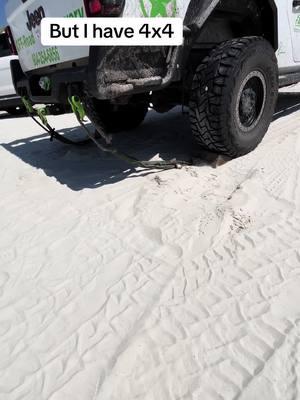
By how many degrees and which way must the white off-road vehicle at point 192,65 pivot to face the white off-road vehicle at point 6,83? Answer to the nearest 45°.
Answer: approximately 90° to its left

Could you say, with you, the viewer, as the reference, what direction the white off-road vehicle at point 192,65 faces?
facing away from the viewer and to the right of the viewer
